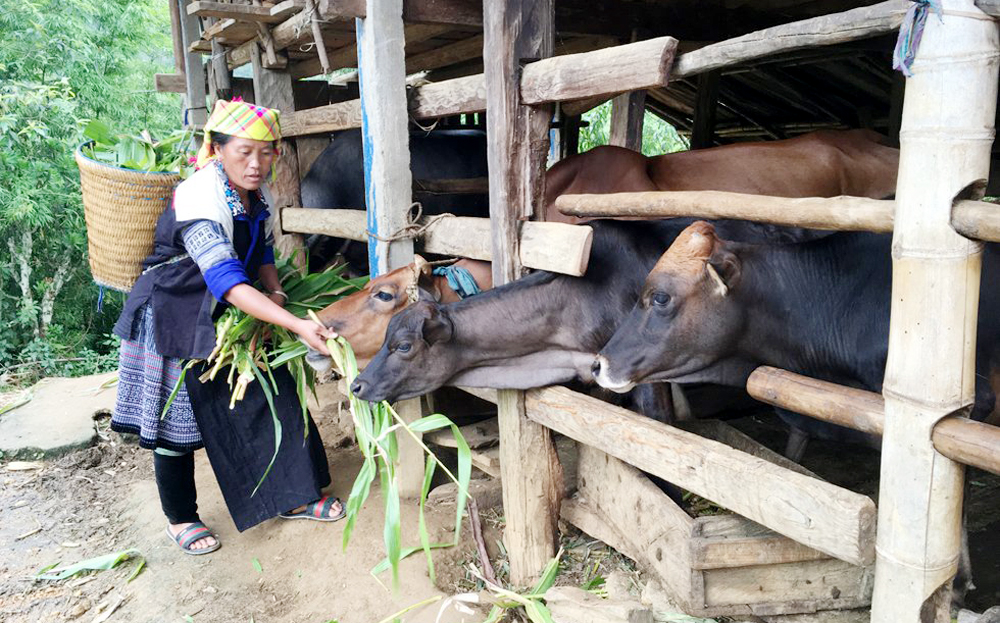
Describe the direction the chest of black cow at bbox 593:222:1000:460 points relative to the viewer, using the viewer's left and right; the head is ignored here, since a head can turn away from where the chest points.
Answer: facing to the left of the viewer

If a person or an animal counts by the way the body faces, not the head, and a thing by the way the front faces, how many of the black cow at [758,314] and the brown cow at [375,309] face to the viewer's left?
2

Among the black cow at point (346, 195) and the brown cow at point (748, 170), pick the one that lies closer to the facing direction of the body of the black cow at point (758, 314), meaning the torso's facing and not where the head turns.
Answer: the black cow

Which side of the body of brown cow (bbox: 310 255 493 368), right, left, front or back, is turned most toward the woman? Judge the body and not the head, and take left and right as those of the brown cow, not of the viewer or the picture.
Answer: front

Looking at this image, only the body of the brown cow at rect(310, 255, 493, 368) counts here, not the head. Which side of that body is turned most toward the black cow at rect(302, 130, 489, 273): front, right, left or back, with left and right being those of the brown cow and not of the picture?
right

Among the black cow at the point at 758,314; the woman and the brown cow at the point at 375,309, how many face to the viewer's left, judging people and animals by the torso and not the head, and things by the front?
2

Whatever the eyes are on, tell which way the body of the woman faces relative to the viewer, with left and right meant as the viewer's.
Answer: facing the viewer and to the right of the viewer

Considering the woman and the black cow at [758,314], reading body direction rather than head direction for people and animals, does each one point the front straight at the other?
yes

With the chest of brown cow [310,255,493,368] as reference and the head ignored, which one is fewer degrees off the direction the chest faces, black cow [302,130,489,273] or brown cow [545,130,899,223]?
the black cow

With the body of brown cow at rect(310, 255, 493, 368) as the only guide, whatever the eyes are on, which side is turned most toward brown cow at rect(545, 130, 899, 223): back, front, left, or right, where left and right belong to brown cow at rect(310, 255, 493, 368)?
back

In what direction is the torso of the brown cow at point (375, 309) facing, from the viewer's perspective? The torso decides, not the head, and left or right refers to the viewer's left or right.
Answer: facing to the left of the viewer

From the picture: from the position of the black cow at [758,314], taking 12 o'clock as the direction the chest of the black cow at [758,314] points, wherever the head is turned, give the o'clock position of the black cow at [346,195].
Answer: the black cow at [346,195] is roughly at 1 o'clock from the black cow at [758,314].

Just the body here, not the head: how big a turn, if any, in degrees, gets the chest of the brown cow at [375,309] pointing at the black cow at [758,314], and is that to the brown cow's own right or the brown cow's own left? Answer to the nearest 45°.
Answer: approximately 135° to the brown cow's own left

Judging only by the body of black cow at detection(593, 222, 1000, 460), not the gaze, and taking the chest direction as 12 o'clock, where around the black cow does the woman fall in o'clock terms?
The woman is roughly at 12 o'clock from the black cow.

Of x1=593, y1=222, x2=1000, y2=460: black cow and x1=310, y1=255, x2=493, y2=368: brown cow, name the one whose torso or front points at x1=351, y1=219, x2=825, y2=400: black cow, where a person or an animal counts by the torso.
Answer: x1=593, y1=222, x2=1000, y2=460: black cow

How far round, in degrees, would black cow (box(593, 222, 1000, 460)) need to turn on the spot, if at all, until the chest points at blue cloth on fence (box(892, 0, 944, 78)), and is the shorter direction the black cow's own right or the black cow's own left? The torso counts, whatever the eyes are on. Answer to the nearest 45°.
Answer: approximately 90° to the black cow's own left

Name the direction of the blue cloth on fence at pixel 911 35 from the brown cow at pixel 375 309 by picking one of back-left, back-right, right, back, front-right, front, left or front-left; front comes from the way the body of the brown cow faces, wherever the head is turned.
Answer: back-left
